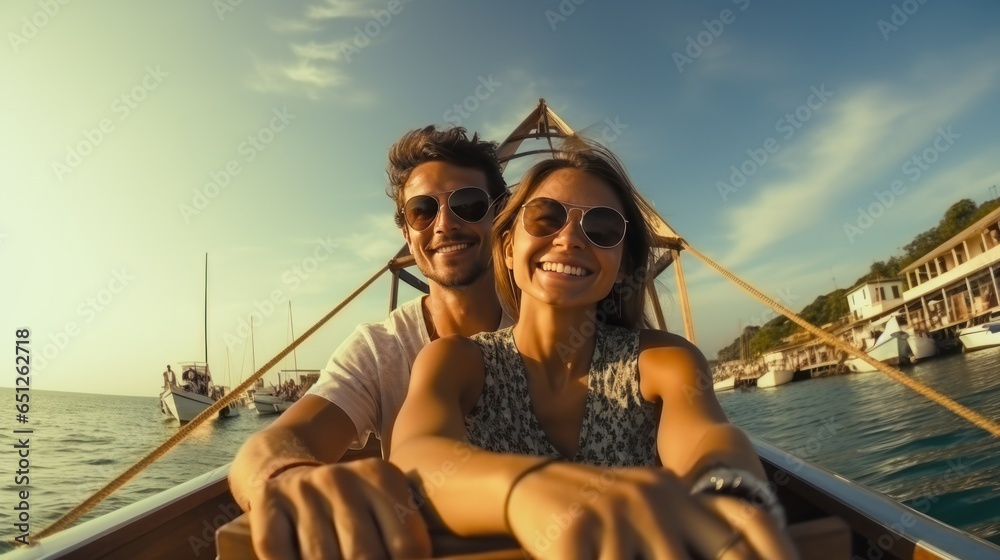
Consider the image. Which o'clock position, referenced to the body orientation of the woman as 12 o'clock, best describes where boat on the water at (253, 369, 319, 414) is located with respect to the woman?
The boat on the water is roughly at 5 o'clock from the woman.

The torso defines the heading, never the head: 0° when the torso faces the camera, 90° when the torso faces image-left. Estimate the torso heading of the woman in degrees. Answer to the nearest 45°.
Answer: approximately 0°

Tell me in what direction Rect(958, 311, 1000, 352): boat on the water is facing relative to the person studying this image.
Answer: facing the viewer and to the left of the viewer

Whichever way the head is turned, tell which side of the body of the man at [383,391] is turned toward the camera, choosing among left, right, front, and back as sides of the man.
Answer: front

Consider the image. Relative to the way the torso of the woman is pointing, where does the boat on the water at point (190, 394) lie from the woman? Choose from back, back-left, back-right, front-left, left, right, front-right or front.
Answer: back-right

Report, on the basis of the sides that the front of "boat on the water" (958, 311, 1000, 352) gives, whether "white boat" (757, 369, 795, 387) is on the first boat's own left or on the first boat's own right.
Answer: on the first boat's own right

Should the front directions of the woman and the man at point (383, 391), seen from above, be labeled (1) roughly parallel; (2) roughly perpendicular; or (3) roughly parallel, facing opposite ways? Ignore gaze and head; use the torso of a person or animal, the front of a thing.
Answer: roughly parallel

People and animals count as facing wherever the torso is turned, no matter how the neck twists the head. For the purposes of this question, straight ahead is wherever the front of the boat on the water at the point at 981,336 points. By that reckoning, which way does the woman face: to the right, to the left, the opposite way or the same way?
to the left

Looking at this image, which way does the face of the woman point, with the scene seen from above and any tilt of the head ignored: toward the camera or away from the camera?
toward the camera

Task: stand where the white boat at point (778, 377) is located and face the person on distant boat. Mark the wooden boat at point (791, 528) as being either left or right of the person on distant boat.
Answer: left
